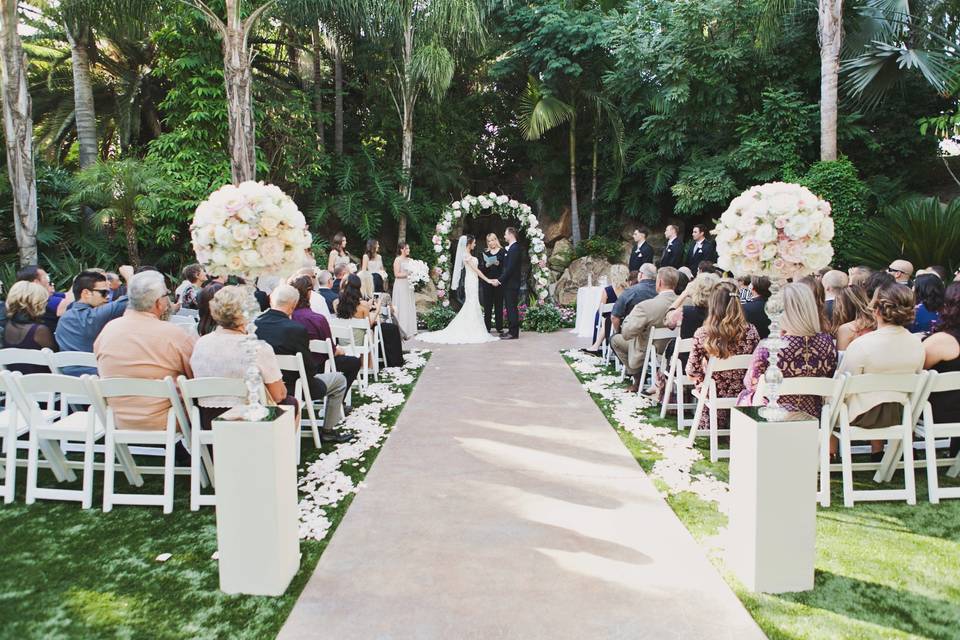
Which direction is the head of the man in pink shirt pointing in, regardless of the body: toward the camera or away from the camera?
away from the camera

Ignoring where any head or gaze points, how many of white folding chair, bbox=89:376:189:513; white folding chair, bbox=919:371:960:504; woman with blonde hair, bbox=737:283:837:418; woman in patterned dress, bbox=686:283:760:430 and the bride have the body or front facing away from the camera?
4

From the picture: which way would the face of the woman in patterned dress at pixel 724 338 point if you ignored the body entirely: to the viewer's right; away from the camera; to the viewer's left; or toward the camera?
away from the camera

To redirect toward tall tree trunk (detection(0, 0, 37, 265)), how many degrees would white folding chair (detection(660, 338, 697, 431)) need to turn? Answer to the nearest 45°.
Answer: approximately 45° to its left

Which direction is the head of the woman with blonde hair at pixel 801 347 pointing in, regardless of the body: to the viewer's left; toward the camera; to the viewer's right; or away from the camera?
away from the camera

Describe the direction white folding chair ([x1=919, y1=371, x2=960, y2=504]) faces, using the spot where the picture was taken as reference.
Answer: facing away from the viewer

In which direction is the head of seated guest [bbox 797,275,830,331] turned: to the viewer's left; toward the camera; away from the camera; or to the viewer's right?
away from the camera

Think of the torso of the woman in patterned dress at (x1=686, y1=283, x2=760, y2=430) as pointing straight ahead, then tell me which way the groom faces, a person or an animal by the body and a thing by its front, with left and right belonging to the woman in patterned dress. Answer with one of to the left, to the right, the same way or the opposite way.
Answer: to the left

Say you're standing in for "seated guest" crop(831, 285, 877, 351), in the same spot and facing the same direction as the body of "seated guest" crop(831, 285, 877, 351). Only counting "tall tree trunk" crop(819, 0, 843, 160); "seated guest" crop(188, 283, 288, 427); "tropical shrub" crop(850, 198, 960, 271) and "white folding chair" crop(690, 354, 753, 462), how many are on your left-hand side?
2

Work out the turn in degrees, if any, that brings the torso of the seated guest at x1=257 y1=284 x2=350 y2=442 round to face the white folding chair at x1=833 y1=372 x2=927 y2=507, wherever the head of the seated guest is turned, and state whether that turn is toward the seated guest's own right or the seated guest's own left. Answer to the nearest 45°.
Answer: approximately 90° to the seated guest's own right

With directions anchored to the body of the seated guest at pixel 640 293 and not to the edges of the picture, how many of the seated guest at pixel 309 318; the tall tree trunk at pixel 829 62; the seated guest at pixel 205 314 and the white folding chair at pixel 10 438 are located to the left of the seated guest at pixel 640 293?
3

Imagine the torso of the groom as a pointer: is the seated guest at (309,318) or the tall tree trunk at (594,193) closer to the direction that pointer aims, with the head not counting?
the seated guest

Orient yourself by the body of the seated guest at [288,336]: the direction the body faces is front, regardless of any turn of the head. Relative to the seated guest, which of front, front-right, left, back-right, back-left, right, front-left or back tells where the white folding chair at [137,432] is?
back

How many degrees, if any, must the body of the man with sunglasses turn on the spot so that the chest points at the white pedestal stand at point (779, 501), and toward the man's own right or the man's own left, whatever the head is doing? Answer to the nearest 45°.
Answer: approximately 90° to the man's own right

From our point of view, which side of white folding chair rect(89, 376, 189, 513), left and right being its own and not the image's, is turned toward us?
back

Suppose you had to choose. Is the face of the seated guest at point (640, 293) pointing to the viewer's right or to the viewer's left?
to the viewer's left

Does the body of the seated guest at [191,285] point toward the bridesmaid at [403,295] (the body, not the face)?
yes

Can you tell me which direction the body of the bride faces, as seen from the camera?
to the viewer's right

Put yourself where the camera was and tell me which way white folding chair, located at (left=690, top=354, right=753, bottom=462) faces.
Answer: facing away from the viewer and to the left of the viewer
